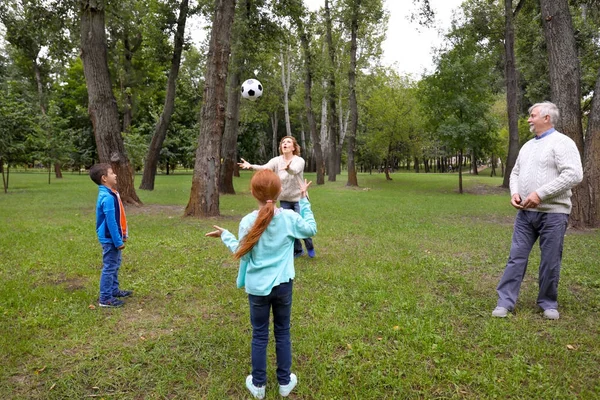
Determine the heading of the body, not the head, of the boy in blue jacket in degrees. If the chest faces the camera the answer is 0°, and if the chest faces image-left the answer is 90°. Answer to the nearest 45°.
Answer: approximately 270°

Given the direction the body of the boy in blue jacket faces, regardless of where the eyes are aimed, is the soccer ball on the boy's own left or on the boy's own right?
on the boy's own left

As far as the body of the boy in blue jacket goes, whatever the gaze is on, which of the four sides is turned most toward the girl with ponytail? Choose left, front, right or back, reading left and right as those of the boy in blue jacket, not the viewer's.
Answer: right

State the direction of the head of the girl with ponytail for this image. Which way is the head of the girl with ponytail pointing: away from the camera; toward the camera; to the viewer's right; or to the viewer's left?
away from the camera

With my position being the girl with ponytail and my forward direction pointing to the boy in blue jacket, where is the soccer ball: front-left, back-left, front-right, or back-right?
front-right

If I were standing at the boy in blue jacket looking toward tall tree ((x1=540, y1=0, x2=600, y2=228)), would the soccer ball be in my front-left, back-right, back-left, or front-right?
front-left

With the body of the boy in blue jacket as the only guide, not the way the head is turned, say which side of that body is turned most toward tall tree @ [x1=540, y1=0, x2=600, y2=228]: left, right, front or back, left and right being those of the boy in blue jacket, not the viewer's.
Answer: front

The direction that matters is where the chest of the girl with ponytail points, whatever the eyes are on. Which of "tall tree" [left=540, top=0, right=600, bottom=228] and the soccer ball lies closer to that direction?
the soccer ball

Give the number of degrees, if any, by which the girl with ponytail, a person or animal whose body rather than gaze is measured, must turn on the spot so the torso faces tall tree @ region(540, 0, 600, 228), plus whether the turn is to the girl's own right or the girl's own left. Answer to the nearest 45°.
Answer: approximately 45° to the girl's own right

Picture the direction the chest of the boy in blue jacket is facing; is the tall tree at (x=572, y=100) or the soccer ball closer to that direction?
the tall tree

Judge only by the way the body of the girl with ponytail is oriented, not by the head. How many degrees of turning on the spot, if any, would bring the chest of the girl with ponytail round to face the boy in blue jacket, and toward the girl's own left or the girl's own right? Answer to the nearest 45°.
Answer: approximately 45° to the girl's own left

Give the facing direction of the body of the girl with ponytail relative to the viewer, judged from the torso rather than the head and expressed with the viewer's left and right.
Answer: facing away from the viewer

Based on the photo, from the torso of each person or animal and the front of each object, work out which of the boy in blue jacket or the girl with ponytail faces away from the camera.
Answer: the girl with ponytail

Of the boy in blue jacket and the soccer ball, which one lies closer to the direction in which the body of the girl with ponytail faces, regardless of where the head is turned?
the soccer ball

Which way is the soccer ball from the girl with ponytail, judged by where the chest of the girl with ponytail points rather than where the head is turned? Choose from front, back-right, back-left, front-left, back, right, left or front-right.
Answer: front

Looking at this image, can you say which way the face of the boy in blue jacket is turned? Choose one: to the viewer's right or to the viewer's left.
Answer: to the viewer's right

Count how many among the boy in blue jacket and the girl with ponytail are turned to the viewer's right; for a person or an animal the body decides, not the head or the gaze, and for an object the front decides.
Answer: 1

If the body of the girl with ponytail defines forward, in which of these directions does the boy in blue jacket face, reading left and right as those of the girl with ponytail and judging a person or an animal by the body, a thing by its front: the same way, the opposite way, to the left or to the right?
to the right
